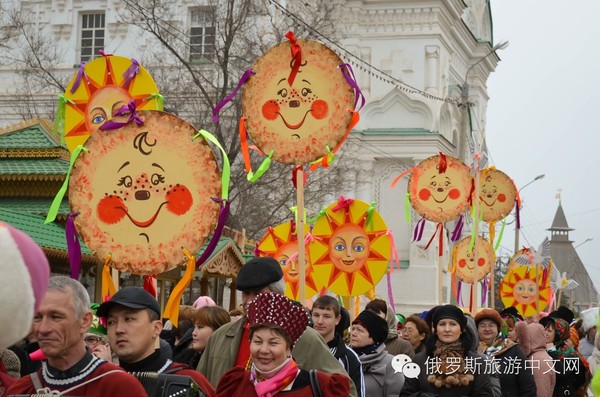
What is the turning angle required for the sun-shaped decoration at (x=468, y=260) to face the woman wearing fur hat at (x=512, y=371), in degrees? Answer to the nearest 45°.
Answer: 0° — it already faces them

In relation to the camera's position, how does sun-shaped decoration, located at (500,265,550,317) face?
facing the viewer

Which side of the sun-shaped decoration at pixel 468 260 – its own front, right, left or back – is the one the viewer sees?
front

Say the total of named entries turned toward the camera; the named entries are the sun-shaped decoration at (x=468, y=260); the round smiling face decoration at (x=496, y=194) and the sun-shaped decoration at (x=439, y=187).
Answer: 3

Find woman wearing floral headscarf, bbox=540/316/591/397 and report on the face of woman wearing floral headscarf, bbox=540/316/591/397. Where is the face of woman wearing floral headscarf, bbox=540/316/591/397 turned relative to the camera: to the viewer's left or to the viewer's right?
to the viewer's left

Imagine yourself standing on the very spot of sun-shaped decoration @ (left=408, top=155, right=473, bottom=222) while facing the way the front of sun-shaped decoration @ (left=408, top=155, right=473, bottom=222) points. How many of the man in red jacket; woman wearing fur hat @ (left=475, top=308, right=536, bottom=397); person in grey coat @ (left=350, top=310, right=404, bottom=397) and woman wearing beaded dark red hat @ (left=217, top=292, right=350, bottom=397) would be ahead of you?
4

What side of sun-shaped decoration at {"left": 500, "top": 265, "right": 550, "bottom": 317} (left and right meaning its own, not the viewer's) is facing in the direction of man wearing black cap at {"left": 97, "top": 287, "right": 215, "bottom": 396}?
front

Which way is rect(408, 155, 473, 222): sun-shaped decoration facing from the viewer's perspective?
toward the camera

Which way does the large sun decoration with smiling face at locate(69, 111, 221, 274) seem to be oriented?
toward the camera

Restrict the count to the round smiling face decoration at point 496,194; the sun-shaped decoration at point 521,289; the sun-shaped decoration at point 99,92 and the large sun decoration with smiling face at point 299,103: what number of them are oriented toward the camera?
4
